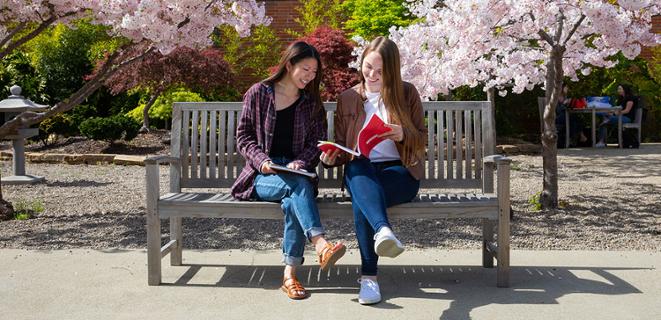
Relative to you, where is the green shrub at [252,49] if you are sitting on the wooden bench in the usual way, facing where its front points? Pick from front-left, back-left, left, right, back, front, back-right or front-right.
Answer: back

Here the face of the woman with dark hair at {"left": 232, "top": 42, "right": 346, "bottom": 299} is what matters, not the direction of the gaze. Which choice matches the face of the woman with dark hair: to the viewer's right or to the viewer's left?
to the viewer's right

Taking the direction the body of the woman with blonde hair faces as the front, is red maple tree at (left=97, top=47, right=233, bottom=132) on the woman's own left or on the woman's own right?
on the woman's own right

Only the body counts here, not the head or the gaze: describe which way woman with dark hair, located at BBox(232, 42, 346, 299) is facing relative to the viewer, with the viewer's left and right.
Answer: facing the viewer and to the right of the viewer

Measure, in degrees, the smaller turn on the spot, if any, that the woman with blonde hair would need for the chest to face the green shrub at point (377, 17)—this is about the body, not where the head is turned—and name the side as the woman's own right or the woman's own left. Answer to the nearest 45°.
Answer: approximately 135° to the woman's own right

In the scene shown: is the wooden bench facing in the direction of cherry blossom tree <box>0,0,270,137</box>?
no

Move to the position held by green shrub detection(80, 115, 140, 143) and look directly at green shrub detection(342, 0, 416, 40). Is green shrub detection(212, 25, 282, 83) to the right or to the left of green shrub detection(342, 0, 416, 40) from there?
left

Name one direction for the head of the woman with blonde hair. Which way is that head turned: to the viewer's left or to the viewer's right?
to the viewer's left

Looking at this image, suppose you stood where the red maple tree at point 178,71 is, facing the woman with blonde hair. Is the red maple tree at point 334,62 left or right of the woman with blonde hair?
left

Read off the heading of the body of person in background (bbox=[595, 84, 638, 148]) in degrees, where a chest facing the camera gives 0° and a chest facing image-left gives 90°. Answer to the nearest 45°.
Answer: approximately 90°

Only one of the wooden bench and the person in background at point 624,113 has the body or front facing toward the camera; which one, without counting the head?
the wooden bench

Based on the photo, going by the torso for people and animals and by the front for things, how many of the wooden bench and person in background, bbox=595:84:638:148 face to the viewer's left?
1

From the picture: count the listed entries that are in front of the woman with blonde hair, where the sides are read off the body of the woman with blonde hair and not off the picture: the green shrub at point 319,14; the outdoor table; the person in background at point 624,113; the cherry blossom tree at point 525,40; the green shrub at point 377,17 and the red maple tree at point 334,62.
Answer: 0

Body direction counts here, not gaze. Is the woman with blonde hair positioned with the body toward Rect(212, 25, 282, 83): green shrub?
no

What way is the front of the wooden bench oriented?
toward the camera

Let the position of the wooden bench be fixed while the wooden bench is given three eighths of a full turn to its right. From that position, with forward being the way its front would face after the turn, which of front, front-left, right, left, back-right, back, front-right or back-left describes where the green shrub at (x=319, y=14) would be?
front-right

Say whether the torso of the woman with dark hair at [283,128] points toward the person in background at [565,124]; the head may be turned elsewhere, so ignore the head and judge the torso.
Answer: no
